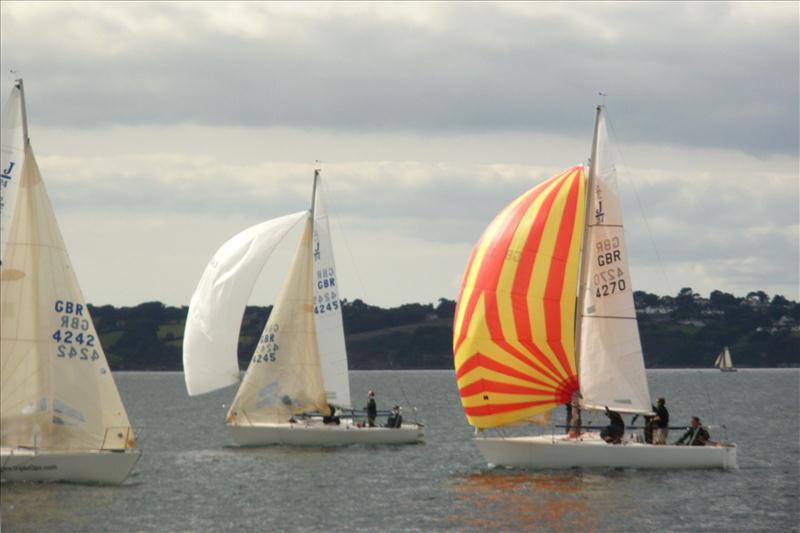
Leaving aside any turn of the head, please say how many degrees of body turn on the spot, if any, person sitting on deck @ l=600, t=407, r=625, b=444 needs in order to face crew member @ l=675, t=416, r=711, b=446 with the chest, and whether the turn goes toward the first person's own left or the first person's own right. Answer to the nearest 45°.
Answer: approximately 180°

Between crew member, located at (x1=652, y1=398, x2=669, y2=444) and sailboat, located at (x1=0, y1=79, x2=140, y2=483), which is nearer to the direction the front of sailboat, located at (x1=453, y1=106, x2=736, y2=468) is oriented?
the sailboat

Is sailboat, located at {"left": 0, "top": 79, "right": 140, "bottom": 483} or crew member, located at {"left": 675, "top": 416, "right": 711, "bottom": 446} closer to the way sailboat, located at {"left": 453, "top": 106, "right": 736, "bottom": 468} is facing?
the sailboat

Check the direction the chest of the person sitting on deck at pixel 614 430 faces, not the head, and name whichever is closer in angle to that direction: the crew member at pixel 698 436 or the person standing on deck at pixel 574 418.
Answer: the person standing on deck

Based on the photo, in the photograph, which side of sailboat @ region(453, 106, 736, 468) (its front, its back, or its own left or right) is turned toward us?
left

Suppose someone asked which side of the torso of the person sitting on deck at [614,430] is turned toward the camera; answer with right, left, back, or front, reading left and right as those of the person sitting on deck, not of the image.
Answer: left
